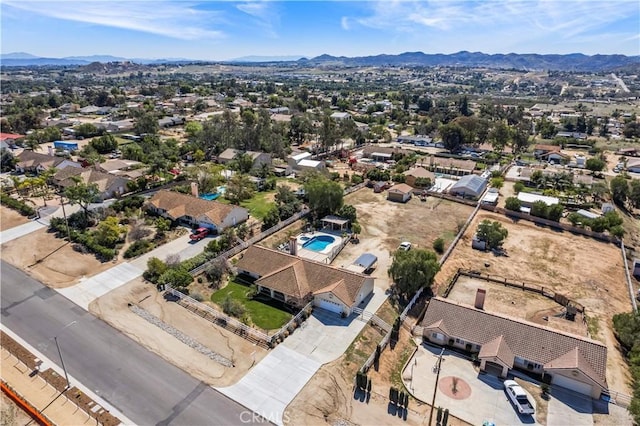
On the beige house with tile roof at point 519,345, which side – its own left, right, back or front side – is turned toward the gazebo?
right

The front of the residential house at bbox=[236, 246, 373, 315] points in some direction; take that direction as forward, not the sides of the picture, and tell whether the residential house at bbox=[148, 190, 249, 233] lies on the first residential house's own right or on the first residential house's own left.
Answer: on the first residential house's own right

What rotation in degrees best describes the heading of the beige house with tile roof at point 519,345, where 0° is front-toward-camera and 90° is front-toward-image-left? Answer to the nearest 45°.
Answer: approximately 45°

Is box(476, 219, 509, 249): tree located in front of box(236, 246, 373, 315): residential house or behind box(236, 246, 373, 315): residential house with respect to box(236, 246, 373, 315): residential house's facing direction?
behind

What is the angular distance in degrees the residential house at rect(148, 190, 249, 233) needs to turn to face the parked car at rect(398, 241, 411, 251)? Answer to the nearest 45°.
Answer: approximately 90° to its left

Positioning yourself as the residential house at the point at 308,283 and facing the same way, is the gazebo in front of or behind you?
behind

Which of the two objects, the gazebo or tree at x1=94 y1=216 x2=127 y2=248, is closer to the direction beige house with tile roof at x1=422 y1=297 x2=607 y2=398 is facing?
the tree

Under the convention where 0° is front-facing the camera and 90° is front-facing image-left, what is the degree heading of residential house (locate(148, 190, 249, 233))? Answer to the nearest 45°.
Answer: approximately 45°

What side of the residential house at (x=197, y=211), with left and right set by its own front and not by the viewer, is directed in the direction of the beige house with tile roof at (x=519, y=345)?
left

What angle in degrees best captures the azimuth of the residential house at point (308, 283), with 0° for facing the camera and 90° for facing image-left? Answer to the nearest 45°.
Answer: approximately 45°

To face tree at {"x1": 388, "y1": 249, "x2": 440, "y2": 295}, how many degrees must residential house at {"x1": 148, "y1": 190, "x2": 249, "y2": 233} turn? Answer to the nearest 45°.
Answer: approximately 90° to its left

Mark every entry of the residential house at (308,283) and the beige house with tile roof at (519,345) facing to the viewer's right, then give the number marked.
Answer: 0
